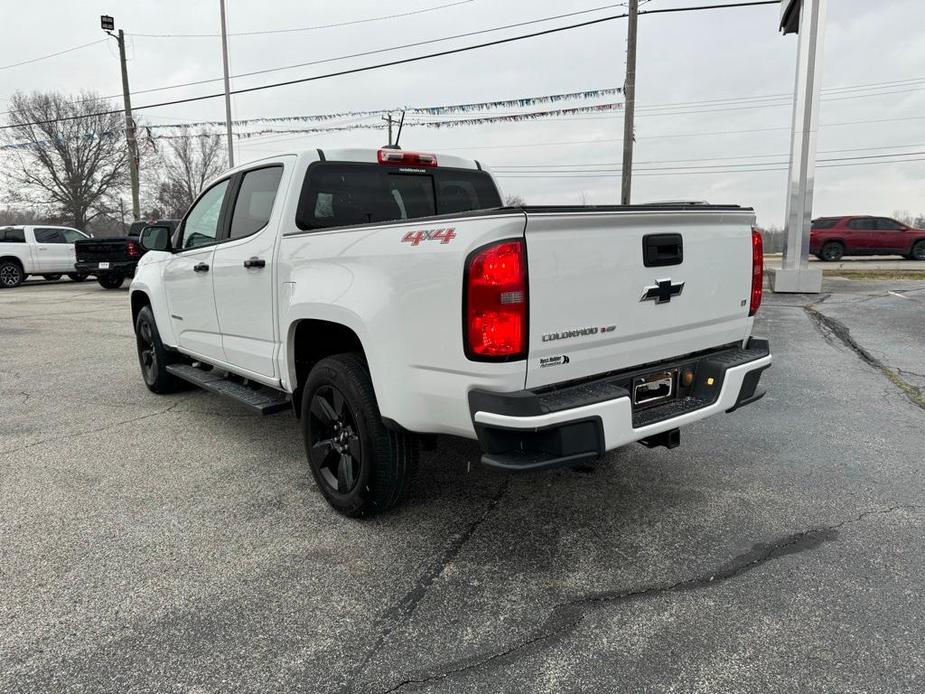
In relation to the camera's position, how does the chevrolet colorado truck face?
facing away from the viewer and to the left of the viewer

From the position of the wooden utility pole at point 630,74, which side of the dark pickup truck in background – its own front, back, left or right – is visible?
right

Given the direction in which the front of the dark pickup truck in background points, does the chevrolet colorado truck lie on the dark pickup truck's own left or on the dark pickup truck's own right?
on the dark pickup truck's own right

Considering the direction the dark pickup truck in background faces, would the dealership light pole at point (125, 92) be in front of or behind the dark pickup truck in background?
in front

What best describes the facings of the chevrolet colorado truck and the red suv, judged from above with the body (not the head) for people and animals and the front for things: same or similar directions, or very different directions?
very different directions

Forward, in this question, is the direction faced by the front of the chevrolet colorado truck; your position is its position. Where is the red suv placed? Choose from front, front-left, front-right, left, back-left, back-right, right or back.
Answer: right

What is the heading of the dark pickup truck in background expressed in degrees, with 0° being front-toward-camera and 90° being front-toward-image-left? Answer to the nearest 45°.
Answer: approximately 225°

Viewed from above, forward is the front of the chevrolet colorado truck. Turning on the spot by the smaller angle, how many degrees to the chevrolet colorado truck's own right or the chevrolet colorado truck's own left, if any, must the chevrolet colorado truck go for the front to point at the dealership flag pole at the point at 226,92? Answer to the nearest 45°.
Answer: approximately 45° to the chevrolet colorado truck's own right

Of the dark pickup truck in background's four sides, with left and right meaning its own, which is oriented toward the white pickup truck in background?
left

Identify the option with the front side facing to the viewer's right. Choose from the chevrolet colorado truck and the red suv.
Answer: the red suv

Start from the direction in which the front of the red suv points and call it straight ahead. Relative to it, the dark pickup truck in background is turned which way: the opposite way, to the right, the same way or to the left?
to the left

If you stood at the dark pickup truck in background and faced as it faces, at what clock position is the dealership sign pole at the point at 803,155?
The dealership sign pole is roughly at 3 o'clock from the dark pickup truck in background.

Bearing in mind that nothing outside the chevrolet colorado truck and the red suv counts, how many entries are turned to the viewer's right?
1

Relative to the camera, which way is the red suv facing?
to the viewer's right

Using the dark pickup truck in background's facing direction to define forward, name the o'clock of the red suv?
The red suv is roughly at 2 o'clock from the dark pickup truck in background.
